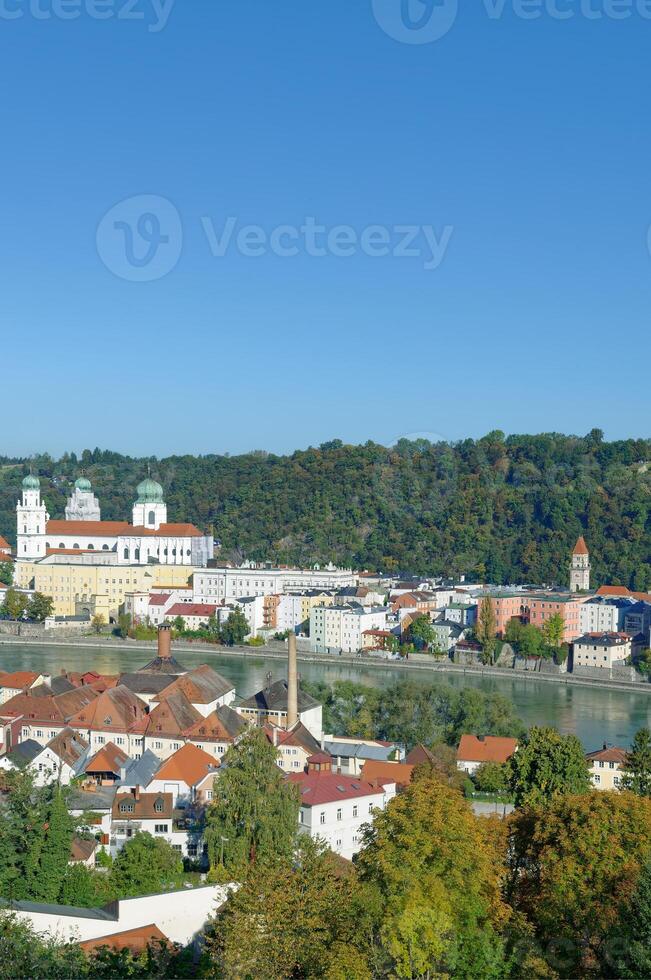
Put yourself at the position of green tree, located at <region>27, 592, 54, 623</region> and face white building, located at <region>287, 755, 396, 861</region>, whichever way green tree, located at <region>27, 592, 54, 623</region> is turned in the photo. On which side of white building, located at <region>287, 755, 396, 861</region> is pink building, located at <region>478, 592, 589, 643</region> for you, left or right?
left

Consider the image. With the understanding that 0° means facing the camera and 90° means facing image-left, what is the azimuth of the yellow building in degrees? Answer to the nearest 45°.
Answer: approximately 0°

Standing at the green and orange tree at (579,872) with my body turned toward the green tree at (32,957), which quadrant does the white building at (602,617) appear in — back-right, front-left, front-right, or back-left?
back-right

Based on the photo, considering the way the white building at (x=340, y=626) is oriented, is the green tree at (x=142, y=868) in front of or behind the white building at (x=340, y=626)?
in front

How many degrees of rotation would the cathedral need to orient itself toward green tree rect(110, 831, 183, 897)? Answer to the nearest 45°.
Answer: approximately 135° to its left

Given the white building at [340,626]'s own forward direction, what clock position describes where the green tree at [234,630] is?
The green tree is roughly at 3 o'clock from the white building.

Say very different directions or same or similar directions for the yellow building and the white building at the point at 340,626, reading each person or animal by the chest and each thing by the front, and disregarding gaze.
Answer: same or similar directions

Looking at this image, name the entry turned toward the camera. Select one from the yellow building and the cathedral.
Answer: the yellow building

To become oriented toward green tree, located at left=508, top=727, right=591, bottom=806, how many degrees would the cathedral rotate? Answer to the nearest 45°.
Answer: approximately 135° to its left

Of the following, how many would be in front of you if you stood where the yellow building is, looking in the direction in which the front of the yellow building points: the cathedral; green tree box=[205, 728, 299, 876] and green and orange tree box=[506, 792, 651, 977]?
2

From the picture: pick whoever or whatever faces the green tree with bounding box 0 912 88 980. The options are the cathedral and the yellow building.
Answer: the yellow building

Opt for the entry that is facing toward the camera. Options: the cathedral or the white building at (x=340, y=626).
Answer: the white building

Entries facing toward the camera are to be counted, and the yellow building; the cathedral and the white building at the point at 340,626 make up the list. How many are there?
2

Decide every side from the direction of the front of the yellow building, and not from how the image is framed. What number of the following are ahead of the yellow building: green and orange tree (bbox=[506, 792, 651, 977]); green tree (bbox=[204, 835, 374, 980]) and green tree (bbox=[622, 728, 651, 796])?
3

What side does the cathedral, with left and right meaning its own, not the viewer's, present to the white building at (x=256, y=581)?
back

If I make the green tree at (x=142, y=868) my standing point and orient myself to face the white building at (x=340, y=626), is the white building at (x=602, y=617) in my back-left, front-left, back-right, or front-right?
front-right

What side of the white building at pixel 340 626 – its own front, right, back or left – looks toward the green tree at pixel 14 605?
right

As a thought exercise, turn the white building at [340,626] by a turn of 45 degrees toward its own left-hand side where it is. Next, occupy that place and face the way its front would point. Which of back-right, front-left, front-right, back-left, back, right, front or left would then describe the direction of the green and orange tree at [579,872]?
front-right

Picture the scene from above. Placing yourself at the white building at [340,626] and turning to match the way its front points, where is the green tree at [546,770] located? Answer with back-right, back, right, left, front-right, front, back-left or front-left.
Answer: front

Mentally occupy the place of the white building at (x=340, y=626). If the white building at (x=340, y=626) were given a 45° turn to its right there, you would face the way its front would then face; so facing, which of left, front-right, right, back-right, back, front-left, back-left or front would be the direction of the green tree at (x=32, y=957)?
front-left
